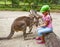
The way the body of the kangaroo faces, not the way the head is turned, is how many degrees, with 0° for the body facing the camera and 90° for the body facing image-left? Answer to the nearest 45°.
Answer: approximately 270°
